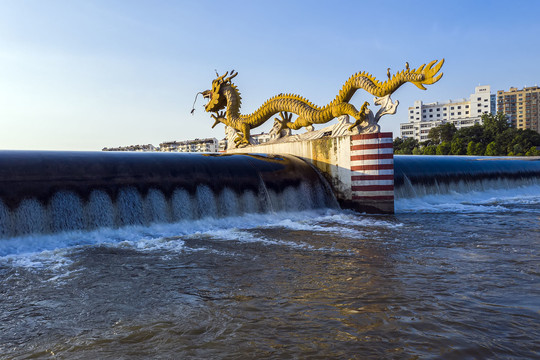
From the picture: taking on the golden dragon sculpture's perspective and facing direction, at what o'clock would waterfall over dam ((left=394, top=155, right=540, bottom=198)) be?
The waterfall over dam is roughly at 5 o'clock from the golden dragon sculpture.

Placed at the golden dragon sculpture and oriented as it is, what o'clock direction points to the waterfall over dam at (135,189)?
The waterfall over dam is roughly at 10 o'clock from the golden dragon sculpture.

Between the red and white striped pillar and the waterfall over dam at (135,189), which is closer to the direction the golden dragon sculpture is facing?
the waterfall over dam

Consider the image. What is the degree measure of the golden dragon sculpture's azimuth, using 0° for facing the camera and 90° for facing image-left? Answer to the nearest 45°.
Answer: approximately 90°
